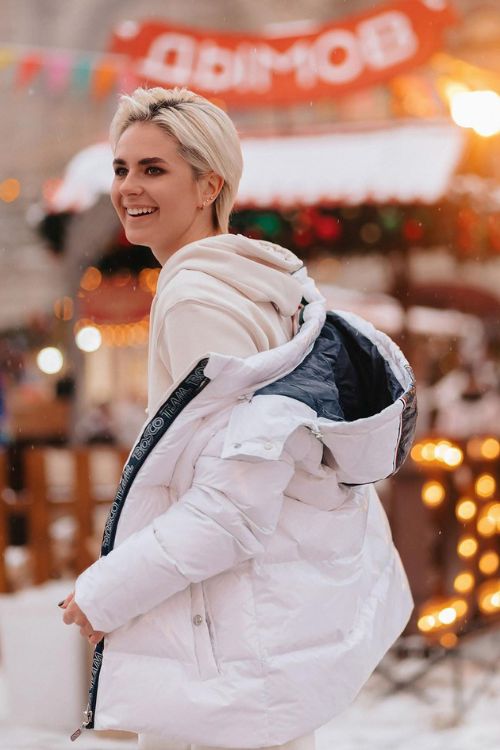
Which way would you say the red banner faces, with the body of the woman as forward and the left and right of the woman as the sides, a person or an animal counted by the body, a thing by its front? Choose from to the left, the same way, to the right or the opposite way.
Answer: to the left

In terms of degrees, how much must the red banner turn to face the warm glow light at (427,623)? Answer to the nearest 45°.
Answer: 0° — it already faces it

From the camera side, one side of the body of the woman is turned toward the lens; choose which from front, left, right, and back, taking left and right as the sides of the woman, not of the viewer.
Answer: left

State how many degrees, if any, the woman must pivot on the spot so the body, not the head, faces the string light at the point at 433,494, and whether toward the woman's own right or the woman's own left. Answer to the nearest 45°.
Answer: approximately 90° to the woman's own right

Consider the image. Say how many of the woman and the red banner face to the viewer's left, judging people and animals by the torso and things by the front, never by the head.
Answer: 1

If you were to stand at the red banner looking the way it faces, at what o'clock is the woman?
The woman is roughly at 12 o'clock from the red banner.

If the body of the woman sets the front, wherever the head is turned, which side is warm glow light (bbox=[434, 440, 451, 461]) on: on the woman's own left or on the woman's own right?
on the woman's own right

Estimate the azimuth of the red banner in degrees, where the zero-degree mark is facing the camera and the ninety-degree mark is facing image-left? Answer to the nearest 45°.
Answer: approximately 0°
